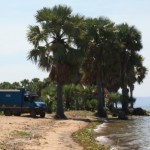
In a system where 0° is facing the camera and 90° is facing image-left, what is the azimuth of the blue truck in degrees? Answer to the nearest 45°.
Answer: approximately 315°
